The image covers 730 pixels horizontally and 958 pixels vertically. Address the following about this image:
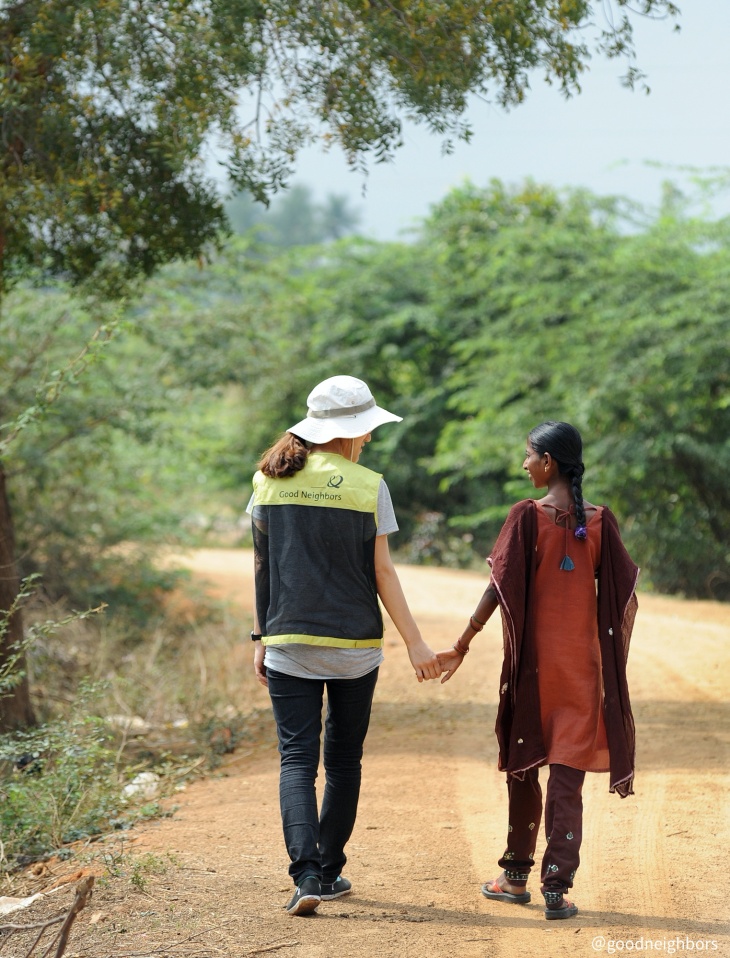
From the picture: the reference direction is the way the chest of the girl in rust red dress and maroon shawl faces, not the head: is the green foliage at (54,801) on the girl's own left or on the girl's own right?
on the girl's own left

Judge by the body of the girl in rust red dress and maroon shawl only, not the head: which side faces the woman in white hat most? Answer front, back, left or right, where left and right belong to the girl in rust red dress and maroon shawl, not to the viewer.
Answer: left

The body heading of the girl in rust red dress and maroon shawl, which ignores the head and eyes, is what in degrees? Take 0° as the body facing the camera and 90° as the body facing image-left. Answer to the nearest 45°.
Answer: approximately 180°

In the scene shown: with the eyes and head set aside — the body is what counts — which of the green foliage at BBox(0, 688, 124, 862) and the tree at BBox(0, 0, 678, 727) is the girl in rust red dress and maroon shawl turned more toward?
the tree

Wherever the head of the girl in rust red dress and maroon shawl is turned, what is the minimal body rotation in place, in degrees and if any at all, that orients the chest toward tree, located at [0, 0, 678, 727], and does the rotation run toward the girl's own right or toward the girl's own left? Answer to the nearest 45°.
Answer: approximately 45° to the girl's own left

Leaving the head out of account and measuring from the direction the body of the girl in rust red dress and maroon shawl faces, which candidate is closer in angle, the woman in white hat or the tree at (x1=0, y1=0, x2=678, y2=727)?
the tree

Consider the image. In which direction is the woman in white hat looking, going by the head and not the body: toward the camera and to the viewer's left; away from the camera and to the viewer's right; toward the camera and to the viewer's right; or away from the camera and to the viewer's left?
away from the camera and to the viewer's right
